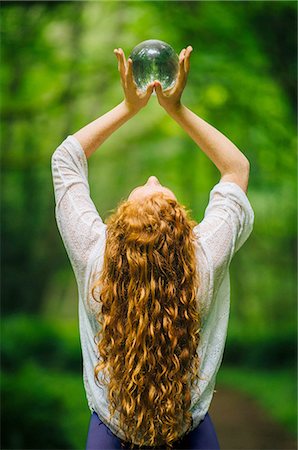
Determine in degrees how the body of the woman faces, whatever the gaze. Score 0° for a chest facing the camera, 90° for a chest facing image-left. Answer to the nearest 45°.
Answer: approximately 180°

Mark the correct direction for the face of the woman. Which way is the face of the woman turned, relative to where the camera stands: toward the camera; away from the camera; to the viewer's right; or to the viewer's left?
away from the camera
